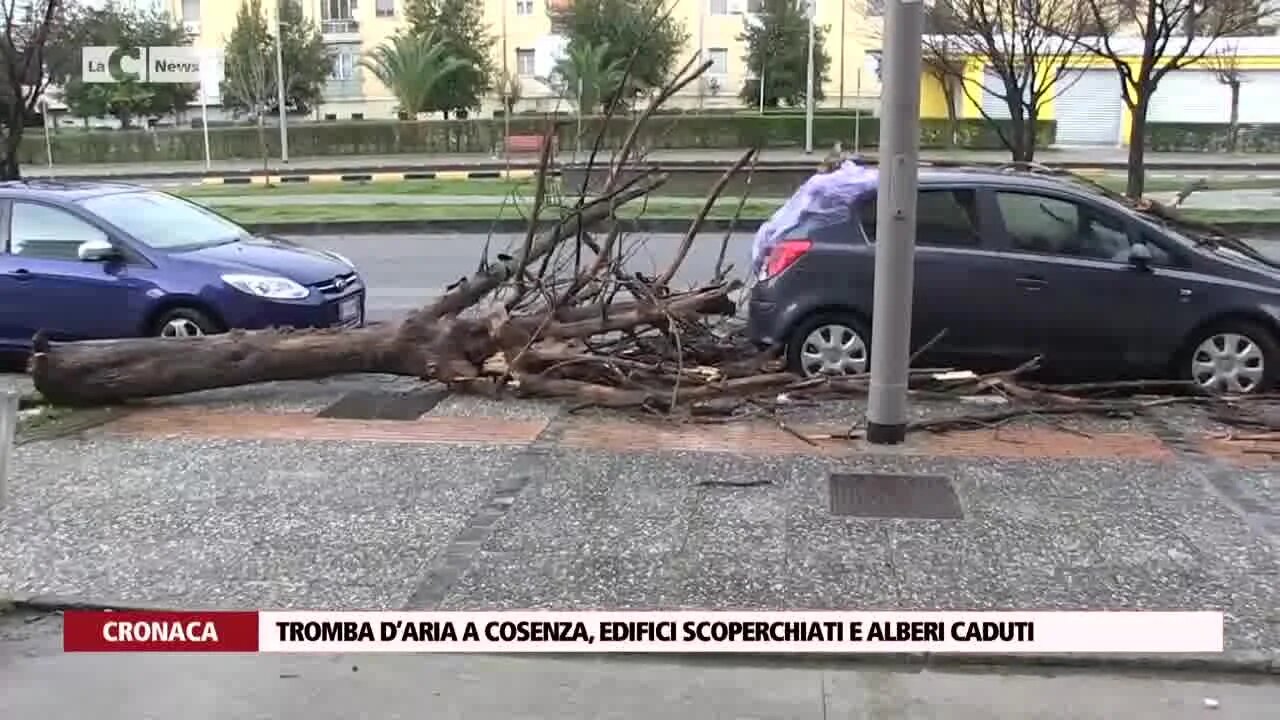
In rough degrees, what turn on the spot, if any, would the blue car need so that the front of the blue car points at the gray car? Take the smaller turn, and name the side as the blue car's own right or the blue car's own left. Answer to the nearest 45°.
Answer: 0° — it already faces it

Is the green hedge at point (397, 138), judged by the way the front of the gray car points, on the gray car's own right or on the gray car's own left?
on the gray car's own left

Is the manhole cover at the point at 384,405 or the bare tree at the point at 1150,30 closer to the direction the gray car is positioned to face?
the bare tree

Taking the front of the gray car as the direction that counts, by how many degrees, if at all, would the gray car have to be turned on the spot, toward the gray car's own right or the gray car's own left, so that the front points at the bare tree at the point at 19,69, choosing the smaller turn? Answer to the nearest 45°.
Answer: approximately 135° to the gray car's own left

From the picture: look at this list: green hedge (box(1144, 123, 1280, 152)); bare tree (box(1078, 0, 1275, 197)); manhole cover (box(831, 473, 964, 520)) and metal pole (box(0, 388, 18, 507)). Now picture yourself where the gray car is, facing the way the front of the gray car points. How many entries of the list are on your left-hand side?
2

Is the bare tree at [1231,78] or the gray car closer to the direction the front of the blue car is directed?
the gray car

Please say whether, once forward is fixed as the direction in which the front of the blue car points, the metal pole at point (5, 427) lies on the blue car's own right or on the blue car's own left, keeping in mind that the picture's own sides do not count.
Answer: on the blue car's own right

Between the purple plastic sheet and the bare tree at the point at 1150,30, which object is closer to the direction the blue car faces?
the purple plastic sheet

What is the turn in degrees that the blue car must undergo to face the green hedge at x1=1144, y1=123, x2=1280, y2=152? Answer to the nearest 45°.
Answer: approximately 90° to its left

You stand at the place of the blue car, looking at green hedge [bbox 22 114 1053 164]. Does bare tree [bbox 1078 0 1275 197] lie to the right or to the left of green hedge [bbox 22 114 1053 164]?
right

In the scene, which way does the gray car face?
to the viewer's right

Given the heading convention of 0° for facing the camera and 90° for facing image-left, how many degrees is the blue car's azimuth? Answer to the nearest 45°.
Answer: approximately 315°
